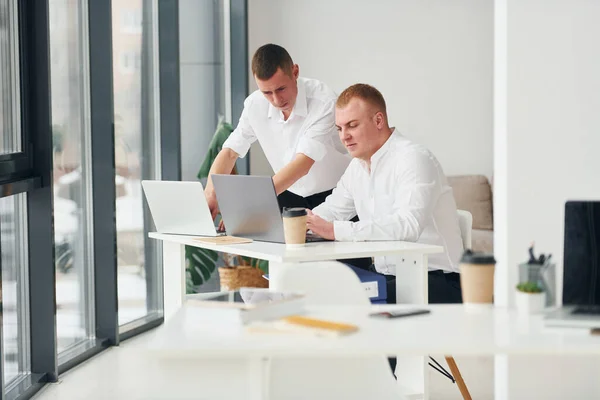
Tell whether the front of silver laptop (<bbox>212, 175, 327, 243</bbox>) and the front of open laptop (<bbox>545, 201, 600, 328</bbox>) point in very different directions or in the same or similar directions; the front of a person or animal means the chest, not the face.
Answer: very different directions

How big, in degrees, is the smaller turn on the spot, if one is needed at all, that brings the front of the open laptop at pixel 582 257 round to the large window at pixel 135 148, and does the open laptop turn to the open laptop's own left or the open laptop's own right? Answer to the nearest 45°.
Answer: approximately 135° to the open laptop's own right

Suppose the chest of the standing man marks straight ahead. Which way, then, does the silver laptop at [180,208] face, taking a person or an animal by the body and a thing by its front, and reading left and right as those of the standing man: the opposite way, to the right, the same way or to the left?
the opposite way

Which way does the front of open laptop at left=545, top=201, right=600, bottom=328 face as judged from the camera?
facing the viewer

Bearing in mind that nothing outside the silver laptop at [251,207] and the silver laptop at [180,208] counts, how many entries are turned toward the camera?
0

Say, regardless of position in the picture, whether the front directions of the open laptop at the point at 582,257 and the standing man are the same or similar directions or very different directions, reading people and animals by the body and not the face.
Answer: same or similar directions

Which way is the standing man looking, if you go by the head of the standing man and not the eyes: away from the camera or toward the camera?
toward the camera

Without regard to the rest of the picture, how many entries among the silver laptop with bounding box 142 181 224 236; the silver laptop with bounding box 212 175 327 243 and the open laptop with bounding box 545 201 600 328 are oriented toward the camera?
1

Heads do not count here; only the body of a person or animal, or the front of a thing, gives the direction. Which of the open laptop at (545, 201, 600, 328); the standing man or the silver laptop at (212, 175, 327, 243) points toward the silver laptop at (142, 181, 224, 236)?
the standing man

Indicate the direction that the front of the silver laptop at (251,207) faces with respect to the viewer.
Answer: facing away from the viewer and to the right of the viewer

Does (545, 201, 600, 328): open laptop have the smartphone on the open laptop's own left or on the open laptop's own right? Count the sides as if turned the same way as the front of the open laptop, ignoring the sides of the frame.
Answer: on the open laptop's own right

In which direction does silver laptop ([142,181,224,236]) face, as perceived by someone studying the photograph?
facing away from the viewer and to the right of the viewer

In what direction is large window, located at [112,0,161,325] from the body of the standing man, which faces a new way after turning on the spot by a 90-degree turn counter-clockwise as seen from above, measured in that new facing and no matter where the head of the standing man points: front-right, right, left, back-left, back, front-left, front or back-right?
back

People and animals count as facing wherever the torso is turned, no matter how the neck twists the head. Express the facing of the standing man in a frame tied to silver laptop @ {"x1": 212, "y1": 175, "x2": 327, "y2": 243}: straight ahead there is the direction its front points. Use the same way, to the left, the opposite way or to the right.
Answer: the opposite way

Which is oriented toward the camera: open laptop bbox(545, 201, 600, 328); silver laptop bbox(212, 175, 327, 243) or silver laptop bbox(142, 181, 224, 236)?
the open laptop

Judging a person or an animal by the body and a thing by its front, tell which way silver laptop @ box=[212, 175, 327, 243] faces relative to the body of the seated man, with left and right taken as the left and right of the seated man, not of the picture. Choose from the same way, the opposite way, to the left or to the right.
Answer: the opposite way
